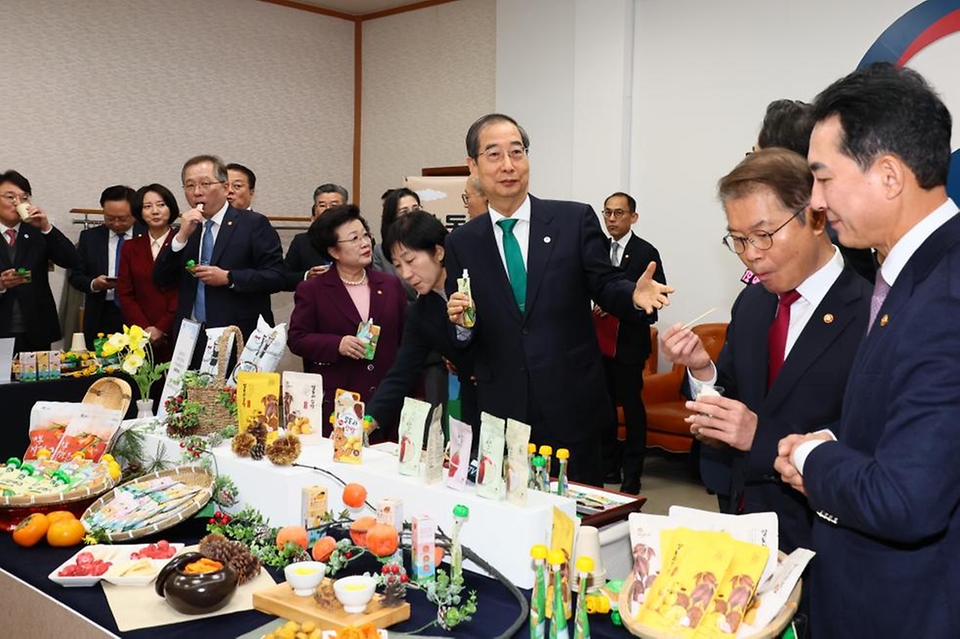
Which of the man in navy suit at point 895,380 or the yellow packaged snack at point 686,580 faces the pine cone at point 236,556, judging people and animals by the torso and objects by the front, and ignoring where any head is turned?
the man in navy suit

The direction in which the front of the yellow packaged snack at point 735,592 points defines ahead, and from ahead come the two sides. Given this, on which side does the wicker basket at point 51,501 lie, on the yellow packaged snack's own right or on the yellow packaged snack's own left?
on the yellow packaged snack's own right

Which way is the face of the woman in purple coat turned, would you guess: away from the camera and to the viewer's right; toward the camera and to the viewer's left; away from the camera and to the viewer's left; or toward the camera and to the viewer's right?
toward the camera and to the viewer's right

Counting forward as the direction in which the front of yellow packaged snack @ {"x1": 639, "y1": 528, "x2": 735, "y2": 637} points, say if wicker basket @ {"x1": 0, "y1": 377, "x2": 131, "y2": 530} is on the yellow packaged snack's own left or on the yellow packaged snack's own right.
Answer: on the yellow packaged snack's own right

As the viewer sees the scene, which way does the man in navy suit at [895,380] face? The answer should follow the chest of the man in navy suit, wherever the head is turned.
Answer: to the viewer's left

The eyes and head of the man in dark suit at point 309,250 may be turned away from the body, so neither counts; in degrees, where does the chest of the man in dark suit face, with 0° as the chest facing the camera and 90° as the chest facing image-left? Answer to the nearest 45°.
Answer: approximately 0°

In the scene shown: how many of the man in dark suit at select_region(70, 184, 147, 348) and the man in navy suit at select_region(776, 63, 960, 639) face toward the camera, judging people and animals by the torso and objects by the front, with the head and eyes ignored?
1

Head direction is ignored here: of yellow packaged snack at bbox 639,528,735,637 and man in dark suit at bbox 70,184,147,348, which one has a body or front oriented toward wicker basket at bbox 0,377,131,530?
the man in dark suit

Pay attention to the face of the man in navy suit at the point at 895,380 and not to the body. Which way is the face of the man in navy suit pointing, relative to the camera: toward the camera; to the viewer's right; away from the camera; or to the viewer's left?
to the viewer's left

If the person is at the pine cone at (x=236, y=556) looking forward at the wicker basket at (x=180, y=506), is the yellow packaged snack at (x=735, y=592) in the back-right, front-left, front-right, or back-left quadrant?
back-right

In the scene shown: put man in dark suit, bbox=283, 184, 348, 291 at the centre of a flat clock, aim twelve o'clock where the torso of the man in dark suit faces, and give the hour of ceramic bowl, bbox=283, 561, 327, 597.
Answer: The ceramic bowl is roughly at 12 o'clock from the man in dark suit.

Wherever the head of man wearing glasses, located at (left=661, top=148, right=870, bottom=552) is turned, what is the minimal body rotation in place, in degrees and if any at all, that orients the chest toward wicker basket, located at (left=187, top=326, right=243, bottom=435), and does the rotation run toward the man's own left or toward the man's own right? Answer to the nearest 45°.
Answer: approximately 45° to the man's own right

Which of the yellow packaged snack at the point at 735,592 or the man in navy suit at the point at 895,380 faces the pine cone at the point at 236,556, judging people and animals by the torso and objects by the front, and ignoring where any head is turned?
the man in navy suit

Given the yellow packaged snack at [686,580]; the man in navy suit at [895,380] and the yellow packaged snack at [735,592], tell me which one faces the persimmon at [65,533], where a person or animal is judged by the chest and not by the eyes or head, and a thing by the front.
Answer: the man in navy suit
